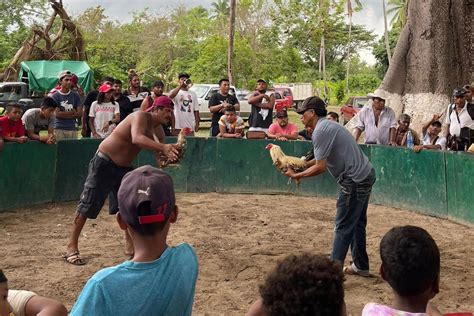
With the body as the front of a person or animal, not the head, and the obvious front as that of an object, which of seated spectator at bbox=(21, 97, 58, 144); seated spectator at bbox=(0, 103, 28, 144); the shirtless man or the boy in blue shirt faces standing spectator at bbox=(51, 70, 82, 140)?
the boy in blue shirt

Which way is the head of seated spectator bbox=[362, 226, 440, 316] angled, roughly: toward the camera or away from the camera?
away from the camera

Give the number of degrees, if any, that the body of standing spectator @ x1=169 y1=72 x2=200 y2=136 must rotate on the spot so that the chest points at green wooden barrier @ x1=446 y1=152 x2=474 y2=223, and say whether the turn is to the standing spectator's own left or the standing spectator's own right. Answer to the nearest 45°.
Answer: approximately 45° to the standing spectator's own left

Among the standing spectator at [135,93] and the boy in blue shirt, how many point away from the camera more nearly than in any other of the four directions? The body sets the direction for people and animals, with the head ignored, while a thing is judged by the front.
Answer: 1

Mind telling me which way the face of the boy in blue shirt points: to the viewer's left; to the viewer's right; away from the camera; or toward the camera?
away from the camera

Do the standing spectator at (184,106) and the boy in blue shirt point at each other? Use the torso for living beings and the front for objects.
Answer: yes

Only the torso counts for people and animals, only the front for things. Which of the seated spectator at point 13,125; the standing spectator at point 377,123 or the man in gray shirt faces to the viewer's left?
the man in gray shirt

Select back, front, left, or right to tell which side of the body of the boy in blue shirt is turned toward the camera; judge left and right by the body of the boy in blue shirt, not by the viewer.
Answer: back

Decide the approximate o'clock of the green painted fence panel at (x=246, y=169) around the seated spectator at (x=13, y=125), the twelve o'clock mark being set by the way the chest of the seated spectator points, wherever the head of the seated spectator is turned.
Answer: The green painted fence panel is roughly at 10 o'clock from the seated spectator.

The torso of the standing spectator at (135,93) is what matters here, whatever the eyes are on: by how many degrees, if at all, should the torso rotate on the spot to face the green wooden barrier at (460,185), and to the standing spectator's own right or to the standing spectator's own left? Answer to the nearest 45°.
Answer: approximately 45° to the standing spectator's own left

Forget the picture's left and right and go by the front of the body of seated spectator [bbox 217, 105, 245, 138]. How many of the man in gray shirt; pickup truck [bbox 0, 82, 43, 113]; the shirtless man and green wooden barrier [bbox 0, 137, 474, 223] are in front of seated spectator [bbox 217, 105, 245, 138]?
3

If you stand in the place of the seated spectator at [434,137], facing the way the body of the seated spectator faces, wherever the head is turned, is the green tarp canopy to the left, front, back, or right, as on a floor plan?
right

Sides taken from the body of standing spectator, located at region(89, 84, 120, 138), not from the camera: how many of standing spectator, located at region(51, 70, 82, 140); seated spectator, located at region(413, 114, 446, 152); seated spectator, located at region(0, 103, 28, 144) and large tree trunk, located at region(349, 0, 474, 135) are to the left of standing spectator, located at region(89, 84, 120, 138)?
2
